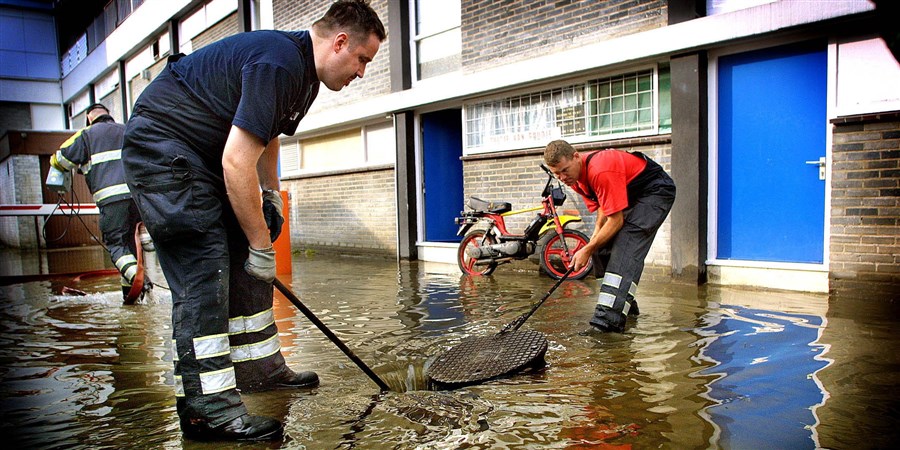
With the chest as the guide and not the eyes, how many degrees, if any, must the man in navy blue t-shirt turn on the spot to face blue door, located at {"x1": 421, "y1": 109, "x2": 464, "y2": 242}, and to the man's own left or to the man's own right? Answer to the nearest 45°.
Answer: approximately 45° to the man's own left

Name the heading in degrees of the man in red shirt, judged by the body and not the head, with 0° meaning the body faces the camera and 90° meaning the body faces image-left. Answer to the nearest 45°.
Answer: approximately 45°

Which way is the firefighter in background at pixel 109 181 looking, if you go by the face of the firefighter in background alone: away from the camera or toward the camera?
away from the camera

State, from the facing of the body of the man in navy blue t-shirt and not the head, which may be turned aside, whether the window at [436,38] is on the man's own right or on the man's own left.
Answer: on the man's own left

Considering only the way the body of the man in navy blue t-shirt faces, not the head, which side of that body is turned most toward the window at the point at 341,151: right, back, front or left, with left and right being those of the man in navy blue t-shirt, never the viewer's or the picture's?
left

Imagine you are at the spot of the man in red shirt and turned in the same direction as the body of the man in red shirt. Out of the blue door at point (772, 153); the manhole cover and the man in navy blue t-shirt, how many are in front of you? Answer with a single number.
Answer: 2

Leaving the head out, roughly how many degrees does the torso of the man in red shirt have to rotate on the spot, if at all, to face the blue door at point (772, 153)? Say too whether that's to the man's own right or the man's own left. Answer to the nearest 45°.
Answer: approximately 180°

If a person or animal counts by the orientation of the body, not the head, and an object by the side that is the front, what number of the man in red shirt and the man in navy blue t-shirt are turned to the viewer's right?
1

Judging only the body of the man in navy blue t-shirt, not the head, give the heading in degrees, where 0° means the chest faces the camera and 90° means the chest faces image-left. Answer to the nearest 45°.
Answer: approximately 270°

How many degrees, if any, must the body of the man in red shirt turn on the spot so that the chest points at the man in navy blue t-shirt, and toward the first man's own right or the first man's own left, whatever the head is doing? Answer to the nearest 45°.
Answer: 0° — they already face them

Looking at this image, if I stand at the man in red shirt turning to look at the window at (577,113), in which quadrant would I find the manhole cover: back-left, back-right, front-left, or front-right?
back-left

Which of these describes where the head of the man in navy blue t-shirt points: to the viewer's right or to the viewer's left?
to the viewer's right
